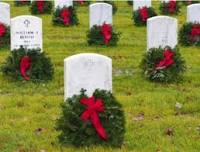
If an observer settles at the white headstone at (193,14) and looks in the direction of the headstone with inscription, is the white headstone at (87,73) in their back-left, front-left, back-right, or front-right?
front-left

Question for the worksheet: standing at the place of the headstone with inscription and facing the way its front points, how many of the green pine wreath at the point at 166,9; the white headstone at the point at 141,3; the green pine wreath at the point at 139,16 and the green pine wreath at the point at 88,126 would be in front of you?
1

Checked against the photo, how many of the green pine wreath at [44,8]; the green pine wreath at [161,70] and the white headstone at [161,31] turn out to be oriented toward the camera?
3

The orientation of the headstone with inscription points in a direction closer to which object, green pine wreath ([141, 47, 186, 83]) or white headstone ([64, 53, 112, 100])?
the white headstone

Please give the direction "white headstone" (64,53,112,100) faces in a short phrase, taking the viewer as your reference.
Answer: facing the viewer

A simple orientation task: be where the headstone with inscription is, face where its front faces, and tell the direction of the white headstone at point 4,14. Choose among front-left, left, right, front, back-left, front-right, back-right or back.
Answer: back

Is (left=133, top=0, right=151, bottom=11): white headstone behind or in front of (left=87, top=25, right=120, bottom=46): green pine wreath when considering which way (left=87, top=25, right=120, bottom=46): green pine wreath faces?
behind

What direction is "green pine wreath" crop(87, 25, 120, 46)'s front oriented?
toward the camera

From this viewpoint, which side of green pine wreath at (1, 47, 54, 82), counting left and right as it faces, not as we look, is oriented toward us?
front

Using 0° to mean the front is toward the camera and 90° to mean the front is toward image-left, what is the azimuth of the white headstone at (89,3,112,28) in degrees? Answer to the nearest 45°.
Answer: approximately 0°

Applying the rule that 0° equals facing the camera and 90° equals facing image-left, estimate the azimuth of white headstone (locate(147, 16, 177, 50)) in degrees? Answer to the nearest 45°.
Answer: approximately 0°
